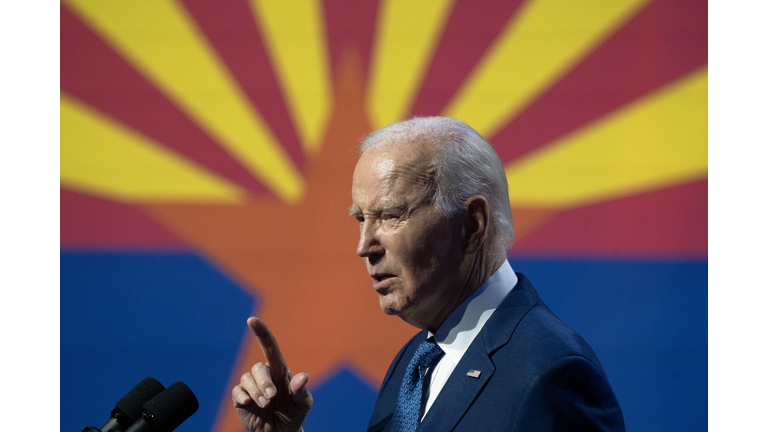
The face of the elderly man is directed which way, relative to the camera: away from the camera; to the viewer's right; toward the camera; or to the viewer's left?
to the viewer's left

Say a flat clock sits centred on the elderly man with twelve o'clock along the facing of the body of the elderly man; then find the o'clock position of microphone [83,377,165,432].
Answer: The microphone is roughly at 1 o'clock from the elderly man.

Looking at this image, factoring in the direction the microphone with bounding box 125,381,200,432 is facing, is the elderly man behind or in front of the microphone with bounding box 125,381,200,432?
in front

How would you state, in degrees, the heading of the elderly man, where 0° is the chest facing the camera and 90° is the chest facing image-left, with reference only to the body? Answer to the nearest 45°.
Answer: approximately 45°

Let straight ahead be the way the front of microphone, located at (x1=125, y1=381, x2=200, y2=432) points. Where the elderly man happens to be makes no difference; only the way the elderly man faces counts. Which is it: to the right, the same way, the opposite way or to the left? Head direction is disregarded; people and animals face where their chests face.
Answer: the opposite way

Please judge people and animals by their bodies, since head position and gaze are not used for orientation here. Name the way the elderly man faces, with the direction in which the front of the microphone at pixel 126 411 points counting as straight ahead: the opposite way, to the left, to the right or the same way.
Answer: the opposite way

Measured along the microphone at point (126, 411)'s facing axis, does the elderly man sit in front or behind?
in front

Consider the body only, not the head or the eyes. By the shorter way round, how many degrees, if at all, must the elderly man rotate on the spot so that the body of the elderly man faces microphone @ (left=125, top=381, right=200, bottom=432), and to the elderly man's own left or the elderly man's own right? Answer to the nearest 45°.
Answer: approximately 45° to the elderly man's own right

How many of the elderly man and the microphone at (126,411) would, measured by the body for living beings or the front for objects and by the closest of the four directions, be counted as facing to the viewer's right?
1

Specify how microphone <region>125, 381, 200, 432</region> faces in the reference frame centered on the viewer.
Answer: facing to the right of the viewer

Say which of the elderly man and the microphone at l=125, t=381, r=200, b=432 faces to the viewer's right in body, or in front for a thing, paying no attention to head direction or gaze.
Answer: the microphone

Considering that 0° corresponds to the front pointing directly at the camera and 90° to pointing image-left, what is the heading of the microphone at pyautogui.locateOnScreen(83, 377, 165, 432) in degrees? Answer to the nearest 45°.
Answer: approximately 270°

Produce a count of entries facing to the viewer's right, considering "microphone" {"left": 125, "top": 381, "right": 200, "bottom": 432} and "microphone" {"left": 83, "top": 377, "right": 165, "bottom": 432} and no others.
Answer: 2
